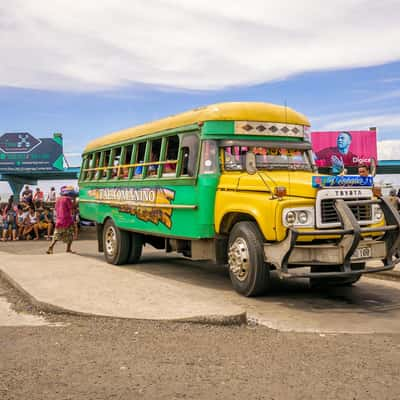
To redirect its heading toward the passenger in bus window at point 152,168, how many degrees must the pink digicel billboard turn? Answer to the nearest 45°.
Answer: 0° — it already faces them

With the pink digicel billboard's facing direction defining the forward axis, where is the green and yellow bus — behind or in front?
in front

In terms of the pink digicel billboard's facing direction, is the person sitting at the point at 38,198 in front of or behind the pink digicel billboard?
in front

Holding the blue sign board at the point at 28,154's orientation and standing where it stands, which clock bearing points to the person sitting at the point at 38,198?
The person sitting is roughly at 12 o'clock from the blue sign board.

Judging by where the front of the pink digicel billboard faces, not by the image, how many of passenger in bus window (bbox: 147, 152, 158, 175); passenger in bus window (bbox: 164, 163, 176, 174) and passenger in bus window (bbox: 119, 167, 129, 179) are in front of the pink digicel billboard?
3

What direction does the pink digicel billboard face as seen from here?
toward the camera

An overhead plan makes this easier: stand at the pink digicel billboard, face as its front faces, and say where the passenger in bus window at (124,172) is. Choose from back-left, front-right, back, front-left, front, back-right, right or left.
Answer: front

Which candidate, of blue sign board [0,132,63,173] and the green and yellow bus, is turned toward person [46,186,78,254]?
the blue sign board

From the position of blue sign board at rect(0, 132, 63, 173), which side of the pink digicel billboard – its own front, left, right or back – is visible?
right

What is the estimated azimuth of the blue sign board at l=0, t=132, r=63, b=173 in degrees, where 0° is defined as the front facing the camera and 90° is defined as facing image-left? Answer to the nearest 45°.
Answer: approximately 0°

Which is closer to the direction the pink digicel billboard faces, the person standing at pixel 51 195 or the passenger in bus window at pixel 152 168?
the passenger in bus window

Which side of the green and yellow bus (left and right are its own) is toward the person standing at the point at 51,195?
back

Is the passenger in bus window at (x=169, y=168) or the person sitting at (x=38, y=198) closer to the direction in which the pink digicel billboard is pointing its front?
the passenger in bus window

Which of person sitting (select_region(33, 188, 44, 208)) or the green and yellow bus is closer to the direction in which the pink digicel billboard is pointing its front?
the green and yellow bus

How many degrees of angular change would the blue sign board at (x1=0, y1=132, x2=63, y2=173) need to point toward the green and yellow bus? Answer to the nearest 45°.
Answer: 0° — it already faces it

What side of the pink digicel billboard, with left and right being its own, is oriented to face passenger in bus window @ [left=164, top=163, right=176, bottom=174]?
front

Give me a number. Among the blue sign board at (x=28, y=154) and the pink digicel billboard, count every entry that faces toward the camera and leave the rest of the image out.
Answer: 2

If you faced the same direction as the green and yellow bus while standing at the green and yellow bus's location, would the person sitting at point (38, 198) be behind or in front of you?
behind
